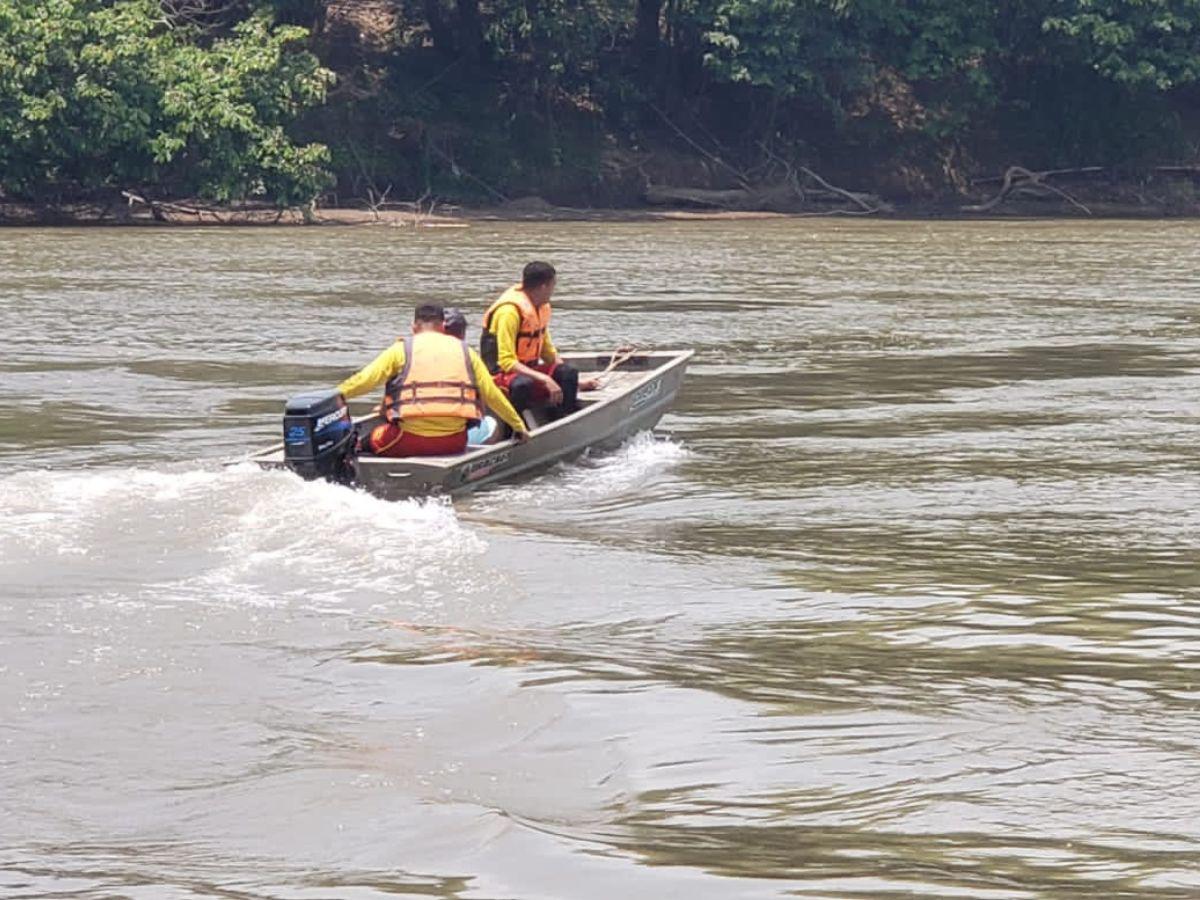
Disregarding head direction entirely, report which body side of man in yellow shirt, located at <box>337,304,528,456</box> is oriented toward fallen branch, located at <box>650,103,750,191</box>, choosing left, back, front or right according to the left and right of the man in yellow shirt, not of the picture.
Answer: front

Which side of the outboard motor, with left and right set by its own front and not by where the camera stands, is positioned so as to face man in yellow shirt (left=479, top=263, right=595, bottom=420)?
front

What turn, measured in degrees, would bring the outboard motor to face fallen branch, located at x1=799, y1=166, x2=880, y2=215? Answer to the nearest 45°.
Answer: approximately 45° to its left

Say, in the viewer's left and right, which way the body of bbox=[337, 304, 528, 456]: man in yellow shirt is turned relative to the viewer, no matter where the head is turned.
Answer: facing away from the viewer

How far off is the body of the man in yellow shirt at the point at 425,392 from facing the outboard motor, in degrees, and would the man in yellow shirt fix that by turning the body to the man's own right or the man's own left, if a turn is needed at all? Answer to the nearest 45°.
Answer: approximately 135° to the man's own left

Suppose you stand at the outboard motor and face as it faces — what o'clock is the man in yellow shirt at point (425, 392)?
The man in yellow shirt is roughly at 12 o'clock from the outboard motor.

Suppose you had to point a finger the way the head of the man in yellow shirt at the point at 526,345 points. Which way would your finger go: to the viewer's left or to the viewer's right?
to the viewer's right

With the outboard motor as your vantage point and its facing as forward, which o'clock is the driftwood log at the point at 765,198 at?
The driftwood log is roughly at 11 o'clock from the outboard motor.

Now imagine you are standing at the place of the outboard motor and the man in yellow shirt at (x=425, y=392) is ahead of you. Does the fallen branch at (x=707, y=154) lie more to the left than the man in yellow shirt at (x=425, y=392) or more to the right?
left

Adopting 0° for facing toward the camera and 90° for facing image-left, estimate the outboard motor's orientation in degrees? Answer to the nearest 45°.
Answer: approximately 225°

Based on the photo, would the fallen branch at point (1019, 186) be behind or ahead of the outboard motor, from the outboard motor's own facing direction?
ahead

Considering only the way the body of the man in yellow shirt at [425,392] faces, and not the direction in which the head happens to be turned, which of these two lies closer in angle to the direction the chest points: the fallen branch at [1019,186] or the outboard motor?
the fallen branch

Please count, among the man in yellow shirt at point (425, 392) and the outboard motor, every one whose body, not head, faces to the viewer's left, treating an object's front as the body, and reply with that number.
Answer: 0

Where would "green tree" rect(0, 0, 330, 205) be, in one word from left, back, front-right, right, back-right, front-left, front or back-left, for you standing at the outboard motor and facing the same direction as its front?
front-left

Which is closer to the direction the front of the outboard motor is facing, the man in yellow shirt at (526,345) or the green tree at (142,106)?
the man in yellow shirt

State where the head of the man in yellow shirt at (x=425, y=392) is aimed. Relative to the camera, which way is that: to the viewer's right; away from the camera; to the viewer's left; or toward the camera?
away from the camera
